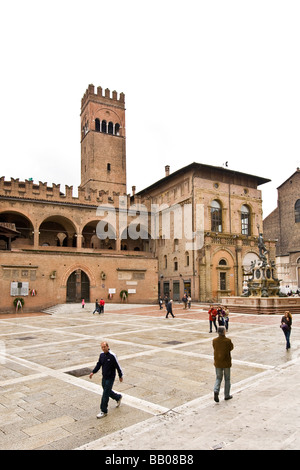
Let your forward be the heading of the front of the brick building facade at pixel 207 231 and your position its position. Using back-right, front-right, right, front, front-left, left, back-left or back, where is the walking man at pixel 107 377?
front-right

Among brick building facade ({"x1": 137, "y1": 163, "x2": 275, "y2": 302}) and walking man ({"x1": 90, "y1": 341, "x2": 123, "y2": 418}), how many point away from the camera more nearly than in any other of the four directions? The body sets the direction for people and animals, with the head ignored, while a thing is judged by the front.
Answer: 0

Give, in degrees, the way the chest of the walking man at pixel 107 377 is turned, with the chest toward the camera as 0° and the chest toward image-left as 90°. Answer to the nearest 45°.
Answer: approximately 45°

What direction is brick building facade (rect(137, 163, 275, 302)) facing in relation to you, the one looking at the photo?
facing the viewer and to the right of the viewer

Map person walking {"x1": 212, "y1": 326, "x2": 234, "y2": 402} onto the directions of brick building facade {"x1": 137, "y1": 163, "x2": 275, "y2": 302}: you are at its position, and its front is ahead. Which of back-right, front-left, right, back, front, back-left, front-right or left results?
front-right

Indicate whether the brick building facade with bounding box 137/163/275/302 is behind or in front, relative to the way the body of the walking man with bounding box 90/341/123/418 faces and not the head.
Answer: behind
